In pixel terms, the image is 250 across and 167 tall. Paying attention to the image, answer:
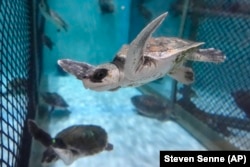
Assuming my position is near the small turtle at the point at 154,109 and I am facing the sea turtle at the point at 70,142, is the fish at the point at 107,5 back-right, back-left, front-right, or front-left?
back-right

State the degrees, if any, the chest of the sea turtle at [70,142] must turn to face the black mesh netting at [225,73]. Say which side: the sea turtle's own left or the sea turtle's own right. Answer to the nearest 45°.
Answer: approximately 180°

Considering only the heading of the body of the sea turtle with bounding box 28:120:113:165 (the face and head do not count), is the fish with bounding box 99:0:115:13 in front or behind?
behind

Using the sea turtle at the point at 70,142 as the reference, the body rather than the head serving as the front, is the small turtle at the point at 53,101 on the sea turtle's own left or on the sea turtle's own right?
on the sea turtle's own right

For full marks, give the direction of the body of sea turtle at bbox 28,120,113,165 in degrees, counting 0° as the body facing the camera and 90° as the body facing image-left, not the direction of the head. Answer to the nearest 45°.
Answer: approximately 45°

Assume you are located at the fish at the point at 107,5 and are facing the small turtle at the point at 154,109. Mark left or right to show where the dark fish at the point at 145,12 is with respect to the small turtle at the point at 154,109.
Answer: left
